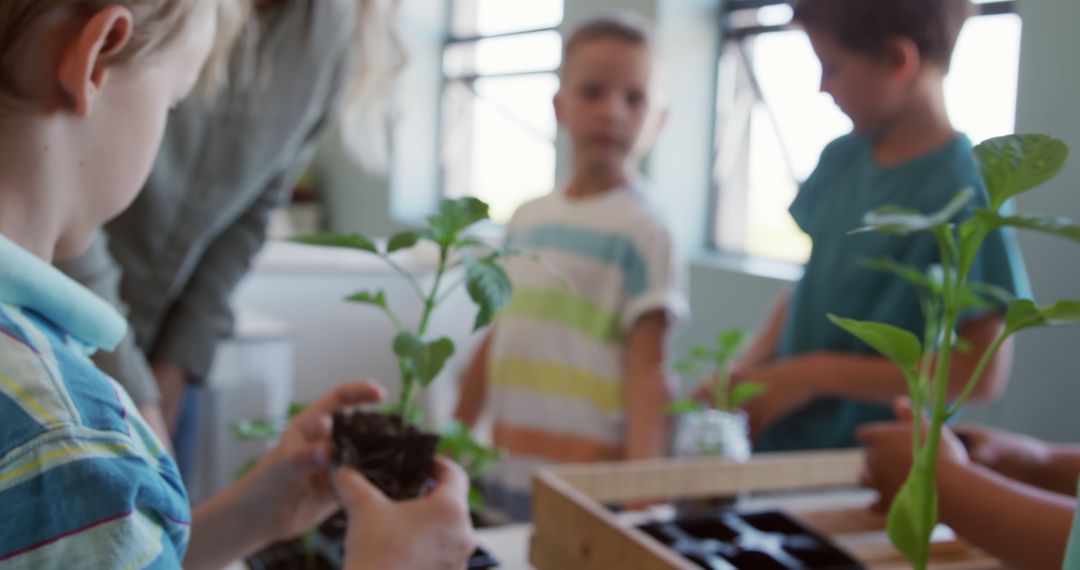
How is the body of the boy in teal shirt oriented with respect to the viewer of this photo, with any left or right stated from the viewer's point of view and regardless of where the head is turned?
facing the viewer and to the left of the viewer

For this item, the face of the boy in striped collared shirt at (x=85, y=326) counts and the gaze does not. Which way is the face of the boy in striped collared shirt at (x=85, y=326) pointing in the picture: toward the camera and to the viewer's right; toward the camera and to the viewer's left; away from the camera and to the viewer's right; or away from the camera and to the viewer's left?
away from the camera and to the viewer's right

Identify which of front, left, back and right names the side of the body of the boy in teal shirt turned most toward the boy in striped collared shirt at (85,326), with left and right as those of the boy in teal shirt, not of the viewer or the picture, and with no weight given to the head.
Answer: front

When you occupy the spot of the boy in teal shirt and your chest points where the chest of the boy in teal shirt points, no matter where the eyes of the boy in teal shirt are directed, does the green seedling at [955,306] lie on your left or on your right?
on your left

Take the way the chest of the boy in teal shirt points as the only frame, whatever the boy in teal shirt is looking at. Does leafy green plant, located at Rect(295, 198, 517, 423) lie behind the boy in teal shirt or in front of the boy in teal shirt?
in front
